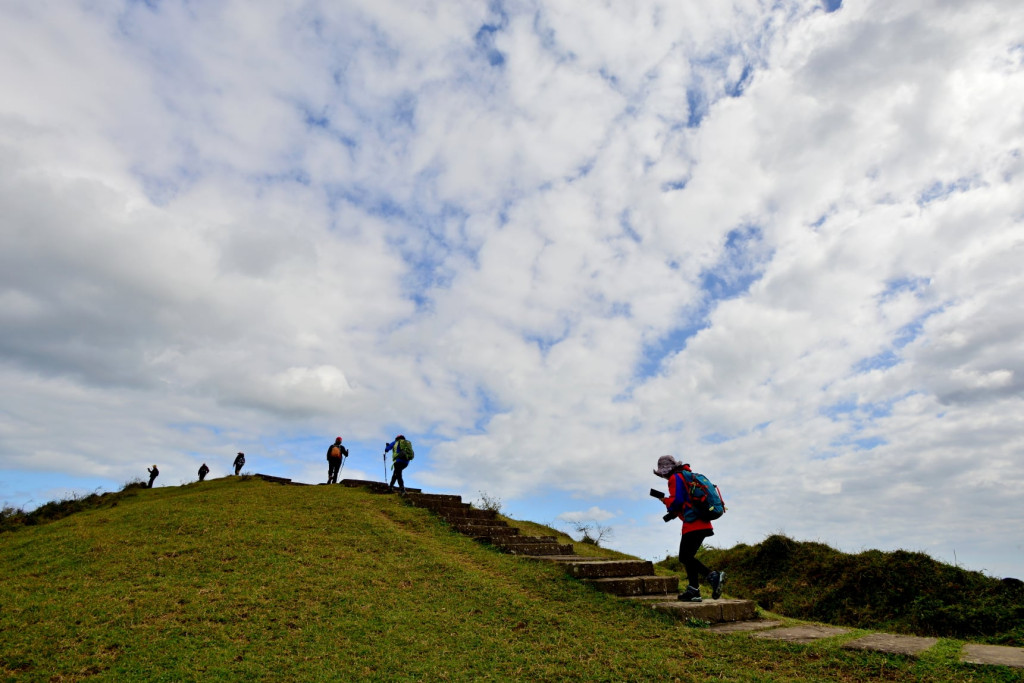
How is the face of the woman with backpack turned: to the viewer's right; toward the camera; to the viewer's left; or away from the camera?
to the viewer's left

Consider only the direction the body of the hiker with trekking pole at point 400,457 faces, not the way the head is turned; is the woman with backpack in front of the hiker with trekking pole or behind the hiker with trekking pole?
behind

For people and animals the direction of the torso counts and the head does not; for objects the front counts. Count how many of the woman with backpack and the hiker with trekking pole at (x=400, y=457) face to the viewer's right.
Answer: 0

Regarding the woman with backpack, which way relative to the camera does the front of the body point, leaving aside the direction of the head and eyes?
to the viewer's left

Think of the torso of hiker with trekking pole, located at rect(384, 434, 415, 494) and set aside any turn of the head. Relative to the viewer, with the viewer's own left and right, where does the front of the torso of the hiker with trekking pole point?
facing away from the viewer and to the left of the viewer

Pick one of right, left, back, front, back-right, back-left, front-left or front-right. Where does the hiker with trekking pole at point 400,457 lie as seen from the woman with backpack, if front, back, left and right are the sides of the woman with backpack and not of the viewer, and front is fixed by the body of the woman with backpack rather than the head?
front-right

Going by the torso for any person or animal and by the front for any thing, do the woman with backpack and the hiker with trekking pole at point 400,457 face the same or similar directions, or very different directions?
same or similar directions

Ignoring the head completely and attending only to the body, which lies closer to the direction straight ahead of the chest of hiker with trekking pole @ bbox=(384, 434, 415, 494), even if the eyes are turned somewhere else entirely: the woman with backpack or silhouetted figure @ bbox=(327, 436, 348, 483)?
the silhouetted figure

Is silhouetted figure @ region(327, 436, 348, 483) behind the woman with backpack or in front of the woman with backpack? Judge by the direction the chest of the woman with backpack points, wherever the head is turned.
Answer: in front
